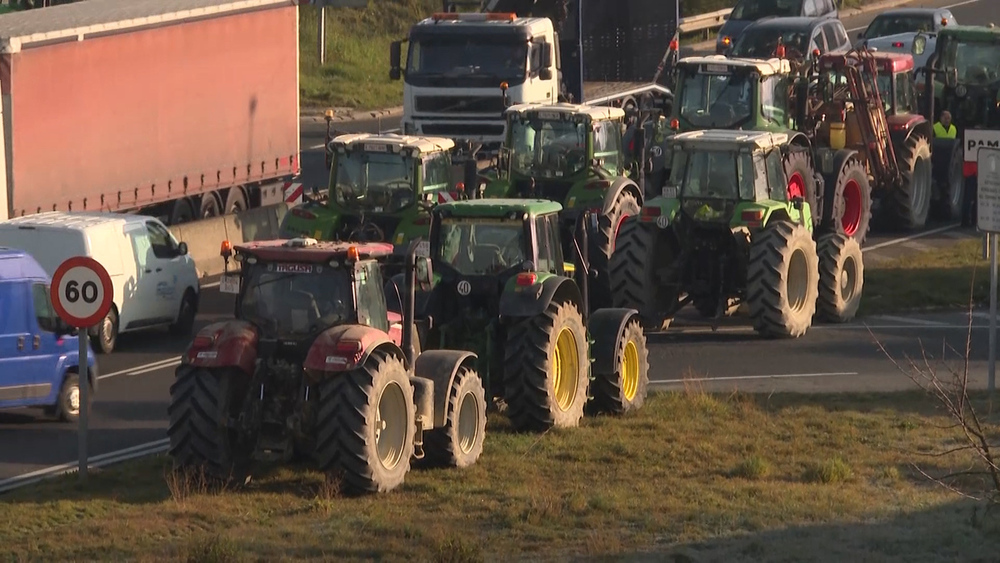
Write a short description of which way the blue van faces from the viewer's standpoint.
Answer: facing away from the viewer and to the right of the viewer

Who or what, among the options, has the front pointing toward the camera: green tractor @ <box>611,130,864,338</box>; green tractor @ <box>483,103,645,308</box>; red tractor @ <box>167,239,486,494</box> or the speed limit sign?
the speed limit sign

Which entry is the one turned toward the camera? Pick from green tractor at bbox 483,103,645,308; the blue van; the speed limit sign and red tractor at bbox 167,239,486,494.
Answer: the speed limit sign

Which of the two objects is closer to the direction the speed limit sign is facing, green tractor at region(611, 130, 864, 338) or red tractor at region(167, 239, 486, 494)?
the red tractor

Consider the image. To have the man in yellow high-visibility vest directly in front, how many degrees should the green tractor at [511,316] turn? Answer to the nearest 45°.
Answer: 0° — it already faces them

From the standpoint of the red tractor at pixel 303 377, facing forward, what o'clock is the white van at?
The white van is roughly at 10 o'clock from the red tractor.

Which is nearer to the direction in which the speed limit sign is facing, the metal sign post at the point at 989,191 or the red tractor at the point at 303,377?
the red tractor

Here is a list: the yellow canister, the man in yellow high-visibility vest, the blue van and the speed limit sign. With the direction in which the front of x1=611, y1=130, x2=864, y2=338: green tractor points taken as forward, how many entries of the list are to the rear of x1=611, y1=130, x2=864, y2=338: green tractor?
2

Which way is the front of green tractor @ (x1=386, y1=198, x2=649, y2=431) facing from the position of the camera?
facing away from the viewer and to the right of the viewer

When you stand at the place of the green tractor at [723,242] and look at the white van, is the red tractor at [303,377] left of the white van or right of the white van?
left

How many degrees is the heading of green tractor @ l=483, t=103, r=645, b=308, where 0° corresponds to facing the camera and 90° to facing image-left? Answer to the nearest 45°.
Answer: approximately 225°

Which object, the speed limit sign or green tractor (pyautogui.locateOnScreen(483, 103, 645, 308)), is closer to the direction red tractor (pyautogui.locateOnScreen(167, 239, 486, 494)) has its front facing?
the green tractor
